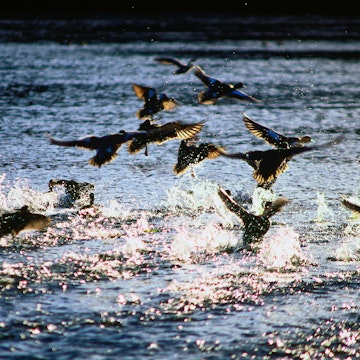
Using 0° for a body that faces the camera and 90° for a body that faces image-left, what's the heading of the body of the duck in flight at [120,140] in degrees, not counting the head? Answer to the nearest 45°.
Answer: approximately 225°

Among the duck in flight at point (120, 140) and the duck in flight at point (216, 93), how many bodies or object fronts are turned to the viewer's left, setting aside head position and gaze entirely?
0

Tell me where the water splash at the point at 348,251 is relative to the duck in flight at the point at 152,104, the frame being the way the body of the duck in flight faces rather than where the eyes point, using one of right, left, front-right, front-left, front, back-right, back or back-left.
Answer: right

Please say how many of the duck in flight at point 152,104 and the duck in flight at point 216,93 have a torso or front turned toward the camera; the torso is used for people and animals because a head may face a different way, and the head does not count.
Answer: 0

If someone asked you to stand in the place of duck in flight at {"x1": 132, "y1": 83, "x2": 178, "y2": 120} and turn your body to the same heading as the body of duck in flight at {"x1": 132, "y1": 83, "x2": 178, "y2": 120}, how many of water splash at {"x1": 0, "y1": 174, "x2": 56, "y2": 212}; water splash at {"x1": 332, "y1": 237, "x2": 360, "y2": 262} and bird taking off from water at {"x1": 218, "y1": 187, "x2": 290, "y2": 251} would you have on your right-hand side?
2

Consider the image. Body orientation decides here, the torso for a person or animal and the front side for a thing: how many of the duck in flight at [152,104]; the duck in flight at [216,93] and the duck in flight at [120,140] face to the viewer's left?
0

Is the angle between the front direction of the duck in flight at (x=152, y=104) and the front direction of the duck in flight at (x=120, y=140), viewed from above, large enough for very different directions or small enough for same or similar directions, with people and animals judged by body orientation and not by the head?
same or similar directions
